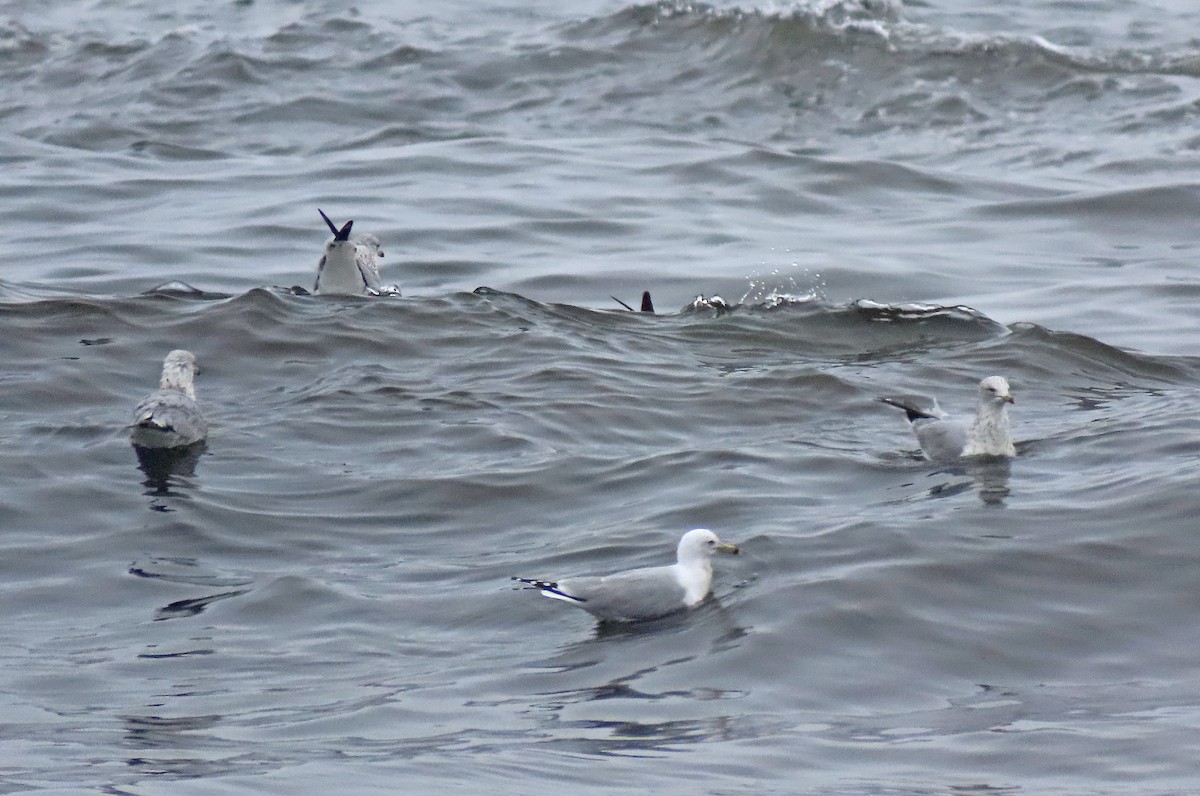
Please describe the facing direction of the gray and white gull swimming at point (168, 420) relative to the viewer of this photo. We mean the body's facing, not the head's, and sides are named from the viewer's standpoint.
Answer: facing away from the viewer and to the right of the viewer

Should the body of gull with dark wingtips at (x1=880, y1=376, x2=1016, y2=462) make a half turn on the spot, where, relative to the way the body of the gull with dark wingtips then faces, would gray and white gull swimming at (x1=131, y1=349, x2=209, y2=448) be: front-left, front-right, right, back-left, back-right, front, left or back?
front-left

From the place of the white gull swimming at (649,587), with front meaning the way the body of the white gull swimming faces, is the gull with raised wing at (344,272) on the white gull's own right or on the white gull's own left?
on the white gull's own left

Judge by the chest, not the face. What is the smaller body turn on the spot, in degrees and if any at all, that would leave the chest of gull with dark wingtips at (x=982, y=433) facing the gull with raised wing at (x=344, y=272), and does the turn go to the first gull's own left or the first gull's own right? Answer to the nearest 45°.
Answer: approximately 180°

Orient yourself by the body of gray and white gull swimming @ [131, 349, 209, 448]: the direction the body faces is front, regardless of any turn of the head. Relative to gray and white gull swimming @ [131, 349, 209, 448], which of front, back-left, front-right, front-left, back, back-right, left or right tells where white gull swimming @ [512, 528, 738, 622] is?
right

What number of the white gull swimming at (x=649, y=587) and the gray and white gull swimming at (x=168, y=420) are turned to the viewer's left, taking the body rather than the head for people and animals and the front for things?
0

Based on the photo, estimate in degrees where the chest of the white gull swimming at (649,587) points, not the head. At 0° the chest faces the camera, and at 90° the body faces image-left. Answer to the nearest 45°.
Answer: approximately 270°

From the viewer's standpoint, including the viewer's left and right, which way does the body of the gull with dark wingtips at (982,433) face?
facing the viewer and to the right of the viewer

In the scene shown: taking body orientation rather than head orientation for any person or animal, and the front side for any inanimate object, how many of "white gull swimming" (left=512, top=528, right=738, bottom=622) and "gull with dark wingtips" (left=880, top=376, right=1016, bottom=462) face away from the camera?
0

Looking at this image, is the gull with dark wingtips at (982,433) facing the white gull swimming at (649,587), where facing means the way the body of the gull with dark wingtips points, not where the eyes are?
no
